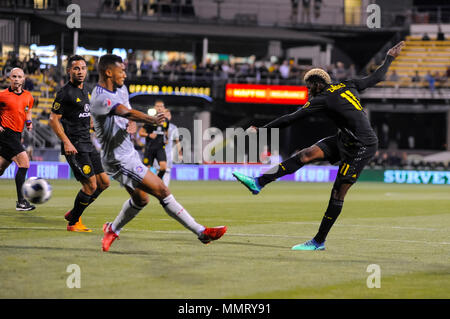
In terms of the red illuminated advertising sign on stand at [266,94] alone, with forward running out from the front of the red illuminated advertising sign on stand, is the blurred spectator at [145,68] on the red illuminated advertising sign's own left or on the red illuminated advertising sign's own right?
on the red illuminated advertising sign's own right

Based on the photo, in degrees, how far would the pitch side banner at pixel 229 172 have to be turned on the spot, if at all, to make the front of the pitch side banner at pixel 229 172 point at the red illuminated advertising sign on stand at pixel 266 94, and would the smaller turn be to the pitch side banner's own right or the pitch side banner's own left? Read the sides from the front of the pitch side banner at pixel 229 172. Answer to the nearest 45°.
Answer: approximately 180°

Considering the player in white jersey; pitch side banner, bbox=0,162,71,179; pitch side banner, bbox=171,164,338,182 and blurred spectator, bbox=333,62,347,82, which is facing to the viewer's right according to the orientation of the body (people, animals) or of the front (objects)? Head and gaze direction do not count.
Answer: the player in white jersey

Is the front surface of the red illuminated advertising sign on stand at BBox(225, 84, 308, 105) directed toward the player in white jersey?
yes

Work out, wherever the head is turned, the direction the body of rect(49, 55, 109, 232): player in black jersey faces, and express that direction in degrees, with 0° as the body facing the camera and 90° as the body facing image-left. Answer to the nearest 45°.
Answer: approximately 315°

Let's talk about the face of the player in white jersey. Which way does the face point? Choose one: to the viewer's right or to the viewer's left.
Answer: to the viewer's right

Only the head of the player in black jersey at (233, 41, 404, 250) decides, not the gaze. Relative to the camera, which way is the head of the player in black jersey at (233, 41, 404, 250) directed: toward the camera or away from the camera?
away from the camera

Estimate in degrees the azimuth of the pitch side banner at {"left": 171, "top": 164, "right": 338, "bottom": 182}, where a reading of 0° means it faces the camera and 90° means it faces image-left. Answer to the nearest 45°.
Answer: approximately 0°

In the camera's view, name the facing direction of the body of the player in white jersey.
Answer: to the viewer's right

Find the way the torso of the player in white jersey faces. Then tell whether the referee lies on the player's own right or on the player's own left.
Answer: on the player's own left
